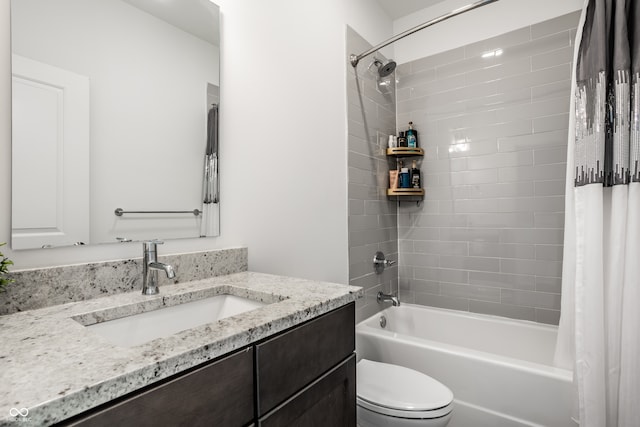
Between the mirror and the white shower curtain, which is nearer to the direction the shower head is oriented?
the white shower curtain

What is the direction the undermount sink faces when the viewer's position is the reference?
facing the viewer and to the right of the viewer

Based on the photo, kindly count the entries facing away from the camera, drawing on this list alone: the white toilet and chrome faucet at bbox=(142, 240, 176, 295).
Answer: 0

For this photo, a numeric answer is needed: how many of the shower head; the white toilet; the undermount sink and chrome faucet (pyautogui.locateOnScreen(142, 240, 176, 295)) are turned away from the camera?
0

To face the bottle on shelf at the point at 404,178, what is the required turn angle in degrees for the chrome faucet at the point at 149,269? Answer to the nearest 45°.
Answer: approximately 90° to its left

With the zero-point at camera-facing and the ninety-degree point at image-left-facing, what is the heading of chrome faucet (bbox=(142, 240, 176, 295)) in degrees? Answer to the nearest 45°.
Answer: approximately 315°

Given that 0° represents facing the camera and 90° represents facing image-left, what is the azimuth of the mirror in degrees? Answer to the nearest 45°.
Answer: approximately 315°

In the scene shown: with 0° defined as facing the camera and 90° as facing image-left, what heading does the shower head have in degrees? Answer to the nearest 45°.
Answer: approximately 315°

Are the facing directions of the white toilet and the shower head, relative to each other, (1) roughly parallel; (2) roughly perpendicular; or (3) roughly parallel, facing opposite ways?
roughly parallel

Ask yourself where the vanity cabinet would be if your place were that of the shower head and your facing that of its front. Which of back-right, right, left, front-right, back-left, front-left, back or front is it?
front-right

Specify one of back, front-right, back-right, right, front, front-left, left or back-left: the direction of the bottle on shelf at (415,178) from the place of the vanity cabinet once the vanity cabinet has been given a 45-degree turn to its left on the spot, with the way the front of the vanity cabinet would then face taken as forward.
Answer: front-left

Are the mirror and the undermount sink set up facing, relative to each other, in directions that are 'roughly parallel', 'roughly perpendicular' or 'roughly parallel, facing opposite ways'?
roughly parallel
